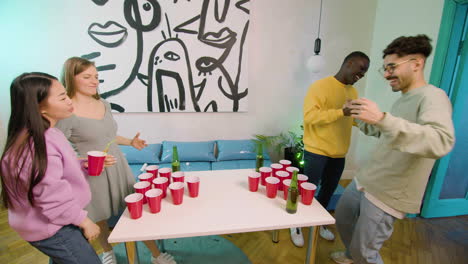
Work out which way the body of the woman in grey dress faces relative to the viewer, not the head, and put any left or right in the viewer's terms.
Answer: facing the viewer and to the right of the viewer

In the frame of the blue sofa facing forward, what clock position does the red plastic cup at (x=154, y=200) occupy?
The red plastic cup is roughly at 12 o'clock from the blue sofa.

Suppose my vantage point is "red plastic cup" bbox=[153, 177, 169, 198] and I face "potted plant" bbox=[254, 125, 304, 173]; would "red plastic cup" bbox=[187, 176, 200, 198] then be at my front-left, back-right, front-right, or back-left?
front-right

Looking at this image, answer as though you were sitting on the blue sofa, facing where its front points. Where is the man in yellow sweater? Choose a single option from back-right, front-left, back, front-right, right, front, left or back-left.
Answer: front-left

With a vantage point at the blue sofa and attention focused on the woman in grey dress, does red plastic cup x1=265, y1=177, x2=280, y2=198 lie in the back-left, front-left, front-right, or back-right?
front-left

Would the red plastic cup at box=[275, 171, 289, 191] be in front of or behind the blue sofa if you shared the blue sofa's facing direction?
in front

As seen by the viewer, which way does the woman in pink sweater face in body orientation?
to the viewer's right

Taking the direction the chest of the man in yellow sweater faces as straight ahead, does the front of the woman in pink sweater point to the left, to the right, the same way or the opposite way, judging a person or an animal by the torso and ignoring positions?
to the left

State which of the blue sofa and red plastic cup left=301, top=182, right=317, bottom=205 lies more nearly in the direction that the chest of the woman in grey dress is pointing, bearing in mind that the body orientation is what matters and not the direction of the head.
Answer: the red plastic cup

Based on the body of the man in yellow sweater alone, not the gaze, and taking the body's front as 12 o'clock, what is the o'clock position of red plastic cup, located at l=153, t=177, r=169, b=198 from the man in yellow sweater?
The red plastic cup is roughly at 3 o'clock from the man in yellow sweater.

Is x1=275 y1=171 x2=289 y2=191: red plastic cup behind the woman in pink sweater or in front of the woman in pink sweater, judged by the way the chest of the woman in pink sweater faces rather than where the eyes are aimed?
in front

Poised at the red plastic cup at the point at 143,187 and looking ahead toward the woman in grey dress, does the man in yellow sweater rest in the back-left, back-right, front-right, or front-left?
back-right

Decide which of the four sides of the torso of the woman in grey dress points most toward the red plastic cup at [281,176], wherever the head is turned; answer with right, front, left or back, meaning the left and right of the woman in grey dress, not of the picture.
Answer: front

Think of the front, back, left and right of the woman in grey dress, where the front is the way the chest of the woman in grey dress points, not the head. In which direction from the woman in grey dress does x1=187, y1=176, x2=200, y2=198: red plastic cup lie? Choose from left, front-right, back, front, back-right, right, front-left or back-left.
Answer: front

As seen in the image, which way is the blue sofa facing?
toward the camera

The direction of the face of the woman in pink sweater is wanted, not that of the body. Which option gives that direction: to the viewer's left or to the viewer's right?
to the viewer's right

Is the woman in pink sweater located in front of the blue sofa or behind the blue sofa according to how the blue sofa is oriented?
in front

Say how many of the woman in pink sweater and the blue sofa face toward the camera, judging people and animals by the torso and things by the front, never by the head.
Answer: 1
